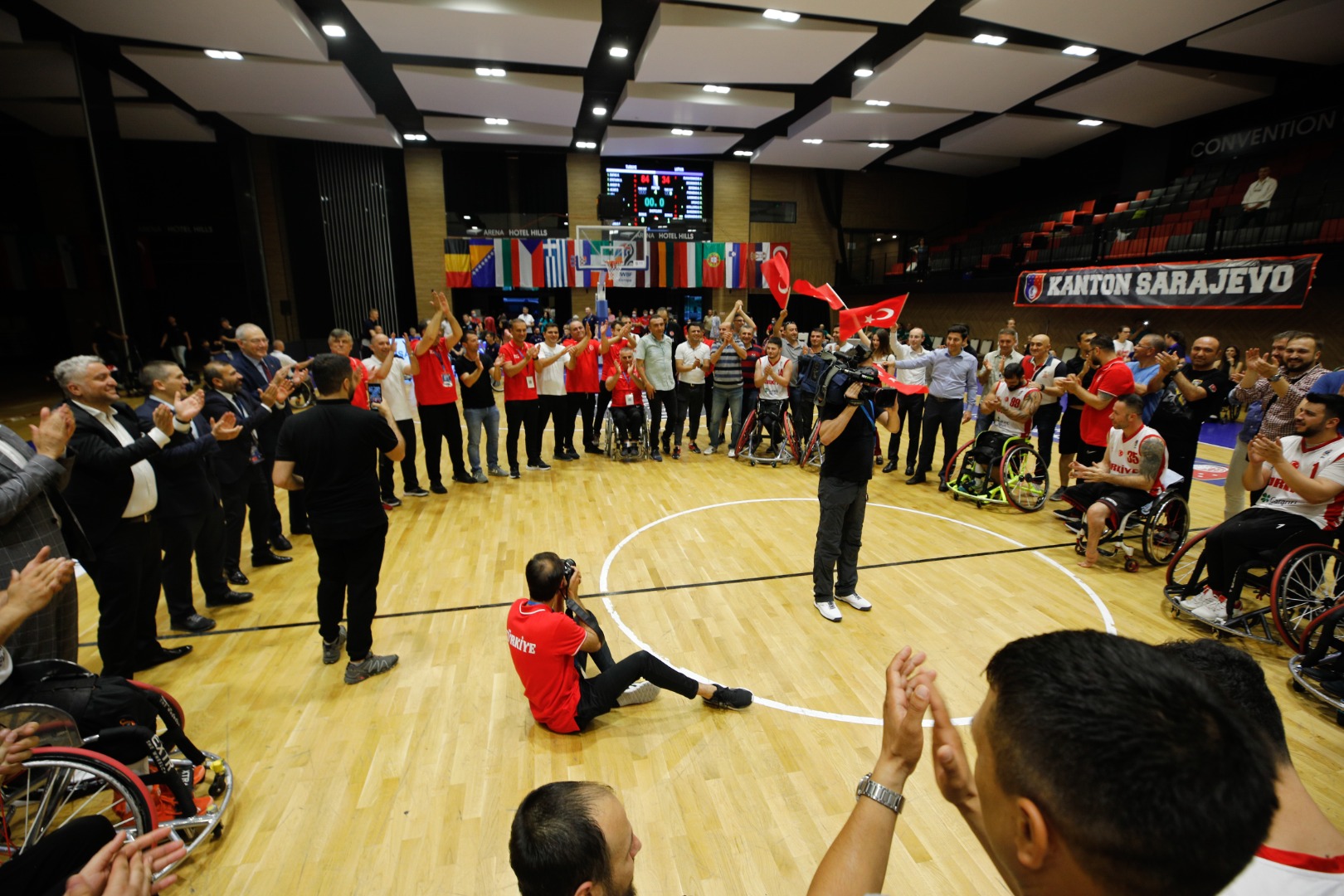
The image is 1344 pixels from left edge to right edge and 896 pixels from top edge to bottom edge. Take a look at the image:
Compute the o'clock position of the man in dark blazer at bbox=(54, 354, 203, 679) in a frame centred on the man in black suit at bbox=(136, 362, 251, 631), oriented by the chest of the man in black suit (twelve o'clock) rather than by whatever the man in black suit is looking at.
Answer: The man in dark blazer is roughly at 4 o'clock from the man in black suit.

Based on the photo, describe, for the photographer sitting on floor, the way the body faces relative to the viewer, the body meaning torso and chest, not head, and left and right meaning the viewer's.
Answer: facing away from the viewer and to the right of the viewer

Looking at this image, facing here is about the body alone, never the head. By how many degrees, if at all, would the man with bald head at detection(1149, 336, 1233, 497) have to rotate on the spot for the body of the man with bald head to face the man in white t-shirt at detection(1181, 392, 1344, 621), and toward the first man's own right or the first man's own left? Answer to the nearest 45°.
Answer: approximately 45° to the first man's own left

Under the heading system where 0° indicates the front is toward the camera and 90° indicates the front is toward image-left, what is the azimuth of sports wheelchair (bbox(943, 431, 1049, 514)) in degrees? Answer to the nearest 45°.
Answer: approximately 45°

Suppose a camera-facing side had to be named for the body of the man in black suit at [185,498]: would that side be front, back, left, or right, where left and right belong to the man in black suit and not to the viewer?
right

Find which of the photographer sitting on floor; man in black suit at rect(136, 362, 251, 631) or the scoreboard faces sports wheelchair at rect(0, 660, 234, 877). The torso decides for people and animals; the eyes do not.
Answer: the scoreboard

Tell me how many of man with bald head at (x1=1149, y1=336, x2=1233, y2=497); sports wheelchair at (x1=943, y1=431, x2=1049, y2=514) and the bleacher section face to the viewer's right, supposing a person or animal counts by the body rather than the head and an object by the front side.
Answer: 0

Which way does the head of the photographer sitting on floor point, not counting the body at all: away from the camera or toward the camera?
away from the camera

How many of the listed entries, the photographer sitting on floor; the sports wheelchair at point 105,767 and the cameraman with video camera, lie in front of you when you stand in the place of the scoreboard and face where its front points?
3

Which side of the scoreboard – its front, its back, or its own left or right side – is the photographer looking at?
front

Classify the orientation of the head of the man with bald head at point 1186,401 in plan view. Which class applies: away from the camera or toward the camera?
toward the camera

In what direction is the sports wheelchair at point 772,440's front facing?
toward the camera

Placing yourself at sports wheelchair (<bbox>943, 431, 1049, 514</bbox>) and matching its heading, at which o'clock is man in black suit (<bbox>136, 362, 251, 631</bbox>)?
The man in black suit is roughly at 12 o'clock from the sports wheelchair.

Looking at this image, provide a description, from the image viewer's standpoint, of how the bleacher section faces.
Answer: facing the viewer and to the left of the viewer

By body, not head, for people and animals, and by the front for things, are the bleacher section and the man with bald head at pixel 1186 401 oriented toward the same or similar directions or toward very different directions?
same or similar directions
